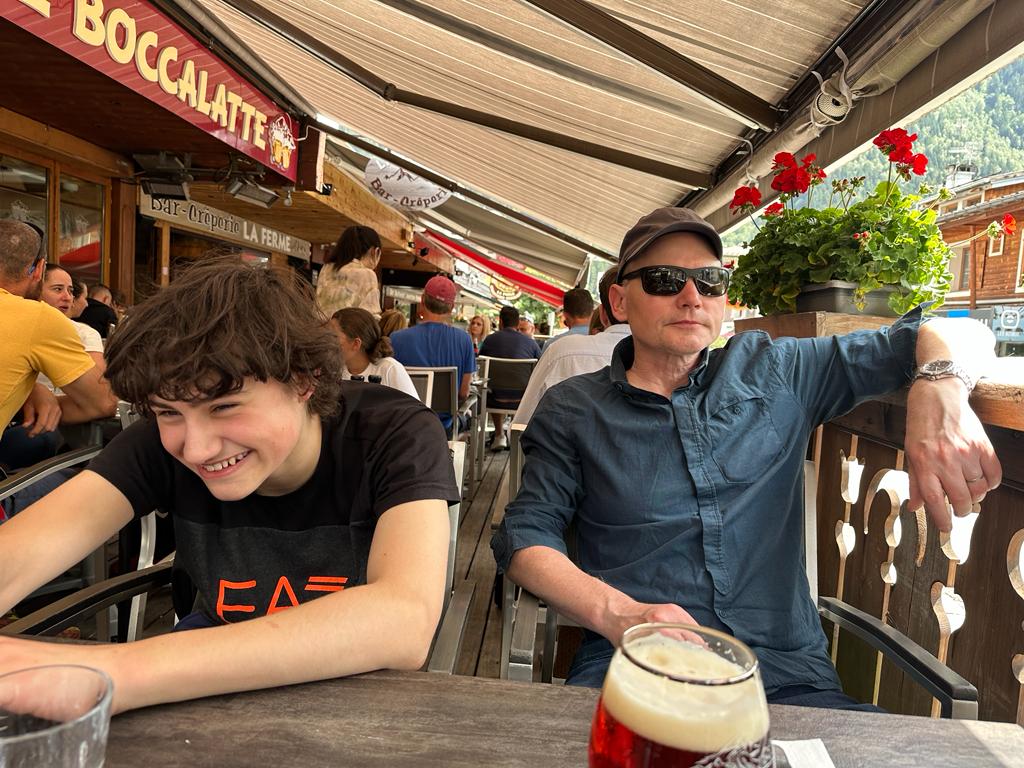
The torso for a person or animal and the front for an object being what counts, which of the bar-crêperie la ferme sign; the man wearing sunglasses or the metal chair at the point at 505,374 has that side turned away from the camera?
the metal chair

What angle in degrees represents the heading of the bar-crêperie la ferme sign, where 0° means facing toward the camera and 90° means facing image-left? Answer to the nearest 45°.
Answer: approximately 315°

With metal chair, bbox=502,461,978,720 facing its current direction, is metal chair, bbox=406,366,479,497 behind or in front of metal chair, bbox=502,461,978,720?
behind

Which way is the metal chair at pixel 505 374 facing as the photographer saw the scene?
facing away from the viewer

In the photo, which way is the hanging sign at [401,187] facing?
toward the camera

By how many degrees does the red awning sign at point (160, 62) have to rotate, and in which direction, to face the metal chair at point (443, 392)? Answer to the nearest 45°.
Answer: approximately 45° to its left

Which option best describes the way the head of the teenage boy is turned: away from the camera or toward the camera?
toward the camera

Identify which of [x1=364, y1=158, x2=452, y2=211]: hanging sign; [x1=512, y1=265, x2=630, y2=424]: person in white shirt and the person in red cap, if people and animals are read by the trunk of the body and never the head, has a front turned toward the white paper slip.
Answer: the hanging sign

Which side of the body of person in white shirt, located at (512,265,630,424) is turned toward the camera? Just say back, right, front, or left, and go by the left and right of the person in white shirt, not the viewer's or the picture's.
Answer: back

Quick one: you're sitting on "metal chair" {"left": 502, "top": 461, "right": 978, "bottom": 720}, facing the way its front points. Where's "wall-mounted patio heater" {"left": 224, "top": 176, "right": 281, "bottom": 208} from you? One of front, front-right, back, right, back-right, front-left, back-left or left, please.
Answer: back-right

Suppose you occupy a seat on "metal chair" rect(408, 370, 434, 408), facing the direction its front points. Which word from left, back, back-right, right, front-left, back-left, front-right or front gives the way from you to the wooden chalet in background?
right

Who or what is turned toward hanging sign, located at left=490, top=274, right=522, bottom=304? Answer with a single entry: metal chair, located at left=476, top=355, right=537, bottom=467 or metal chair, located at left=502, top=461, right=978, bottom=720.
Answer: metal chair, located at left=476, top=355, right=537, bottom=467

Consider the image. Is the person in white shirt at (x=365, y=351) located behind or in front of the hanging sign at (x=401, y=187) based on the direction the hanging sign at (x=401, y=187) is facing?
in front

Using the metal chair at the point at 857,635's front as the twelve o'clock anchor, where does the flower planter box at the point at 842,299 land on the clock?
The flower planter box is roughly at 6 o'clock from the metal chair.

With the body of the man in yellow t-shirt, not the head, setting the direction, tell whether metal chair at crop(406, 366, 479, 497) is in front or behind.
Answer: in front

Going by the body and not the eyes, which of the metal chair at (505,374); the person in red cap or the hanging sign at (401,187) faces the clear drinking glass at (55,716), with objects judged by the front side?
the hanging sign

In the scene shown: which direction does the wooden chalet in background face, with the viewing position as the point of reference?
facing the viewer and to the left of the viewer

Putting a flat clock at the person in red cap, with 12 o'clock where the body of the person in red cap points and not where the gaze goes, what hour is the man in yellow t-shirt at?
The man in yellow t-shirt is roughly at 7 o'clock from the person in red cap.

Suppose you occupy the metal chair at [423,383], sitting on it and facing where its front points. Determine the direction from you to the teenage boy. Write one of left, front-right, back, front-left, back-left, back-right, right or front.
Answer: back

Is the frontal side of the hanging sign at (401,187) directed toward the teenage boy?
yes

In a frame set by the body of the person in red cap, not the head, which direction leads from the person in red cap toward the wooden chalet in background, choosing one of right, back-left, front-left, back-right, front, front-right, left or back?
right

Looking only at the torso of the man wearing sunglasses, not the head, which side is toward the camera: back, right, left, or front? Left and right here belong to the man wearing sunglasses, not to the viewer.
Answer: front

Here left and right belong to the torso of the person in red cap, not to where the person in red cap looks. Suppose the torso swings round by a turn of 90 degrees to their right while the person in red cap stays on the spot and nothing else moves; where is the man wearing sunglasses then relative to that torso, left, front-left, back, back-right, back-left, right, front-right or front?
right

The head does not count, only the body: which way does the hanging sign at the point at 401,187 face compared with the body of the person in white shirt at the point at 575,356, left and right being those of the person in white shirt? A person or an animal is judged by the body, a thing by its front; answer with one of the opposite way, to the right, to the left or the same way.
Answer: the opposite way
